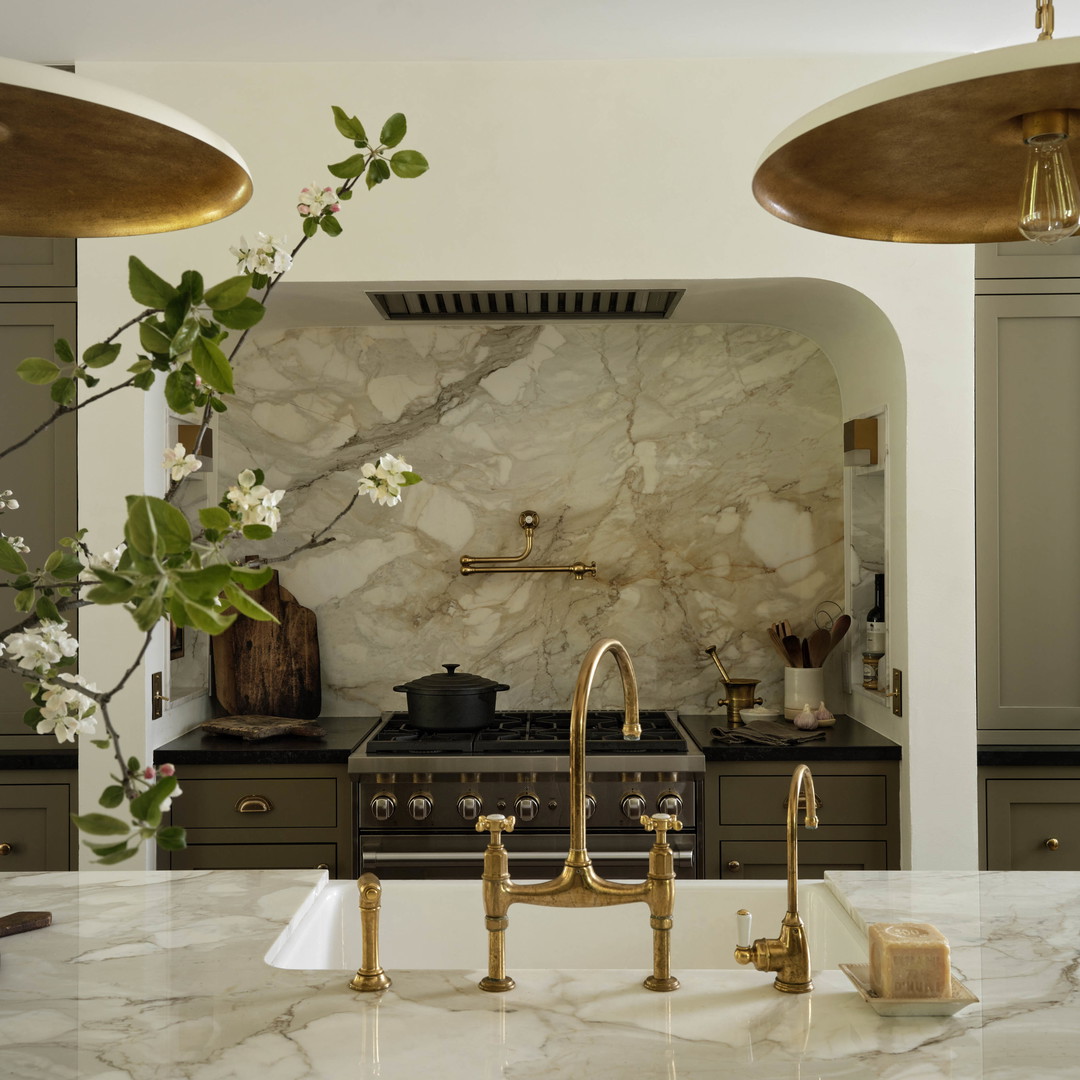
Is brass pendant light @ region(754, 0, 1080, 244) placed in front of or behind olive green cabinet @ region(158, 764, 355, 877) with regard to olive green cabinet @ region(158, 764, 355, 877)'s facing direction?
in front

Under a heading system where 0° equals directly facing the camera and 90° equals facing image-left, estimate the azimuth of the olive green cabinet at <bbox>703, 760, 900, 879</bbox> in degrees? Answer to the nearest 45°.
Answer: approximately 0°

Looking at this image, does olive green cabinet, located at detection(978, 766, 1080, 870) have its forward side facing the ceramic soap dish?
yes

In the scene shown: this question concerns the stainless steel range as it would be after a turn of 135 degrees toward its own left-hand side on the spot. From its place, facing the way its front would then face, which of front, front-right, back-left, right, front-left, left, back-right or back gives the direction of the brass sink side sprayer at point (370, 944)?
back-right

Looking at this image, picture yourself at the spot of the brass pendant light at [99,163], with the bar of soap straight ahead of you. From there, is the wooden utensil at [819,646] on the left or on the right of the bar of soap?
left

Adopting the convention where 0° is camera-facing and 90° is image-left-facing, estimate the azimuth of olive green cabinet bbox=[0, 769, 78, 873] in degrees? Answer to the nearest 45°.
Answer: approximately 0°

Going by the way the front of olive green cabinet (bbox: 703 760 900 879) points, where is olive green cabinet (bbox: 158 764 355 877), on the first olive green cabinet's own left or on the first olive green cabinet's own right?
on the first olive green cabinet's own right

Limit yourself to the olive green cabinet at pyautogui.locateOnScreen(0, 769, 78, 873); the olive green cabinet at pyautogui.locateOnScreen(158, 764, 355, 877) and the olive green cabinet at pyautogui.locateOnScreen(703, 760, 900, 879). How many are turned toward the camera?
3

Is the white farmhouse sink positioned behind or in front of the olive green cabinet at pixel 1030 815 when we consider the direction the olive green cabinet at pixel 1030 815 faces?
in front
